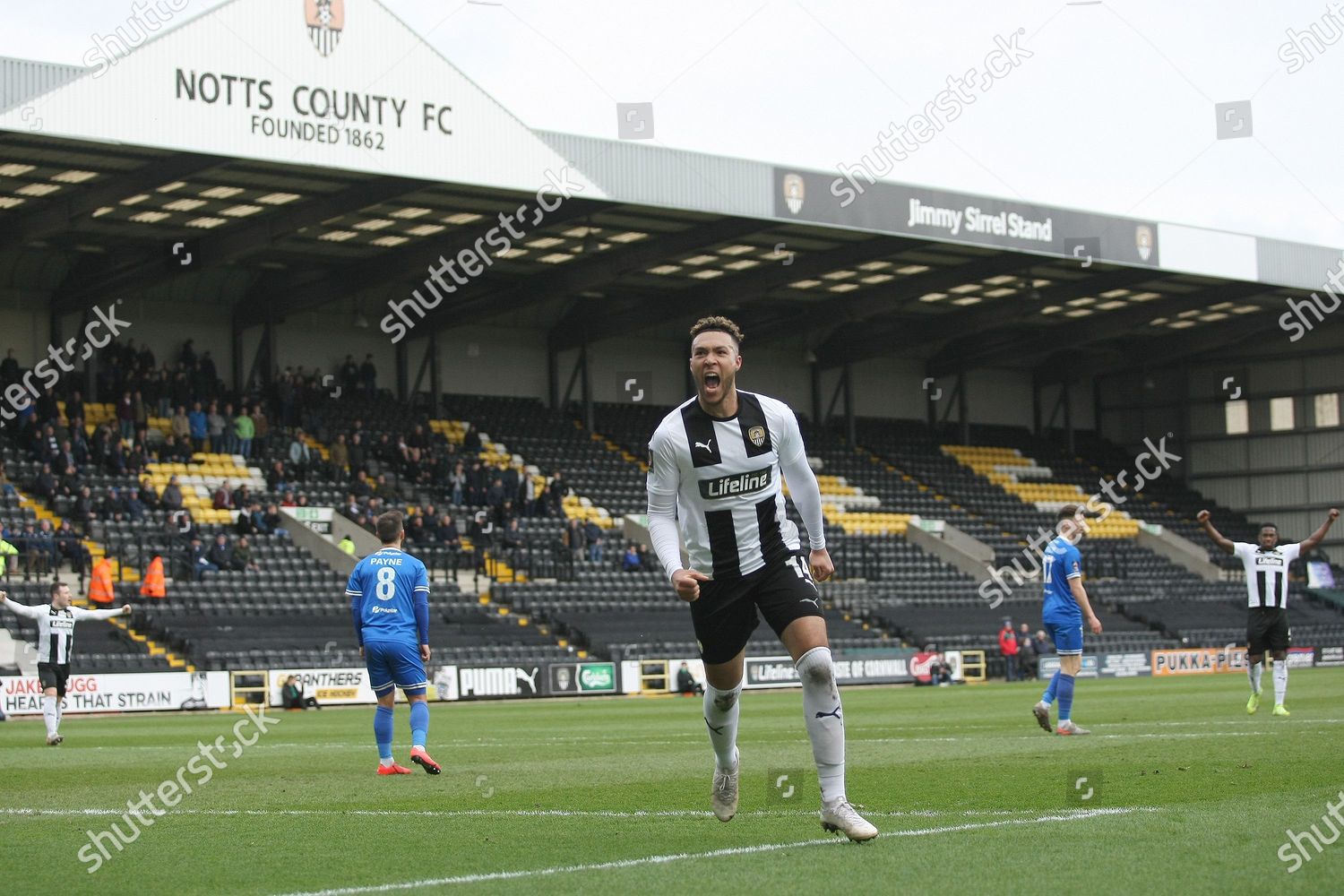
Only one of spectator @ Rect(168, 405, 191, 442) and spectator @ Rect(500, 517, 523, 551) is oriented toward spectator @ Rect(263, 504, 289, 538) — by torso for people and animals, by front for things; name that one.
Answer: spectator @ Rect(168, 405, 191, 442)

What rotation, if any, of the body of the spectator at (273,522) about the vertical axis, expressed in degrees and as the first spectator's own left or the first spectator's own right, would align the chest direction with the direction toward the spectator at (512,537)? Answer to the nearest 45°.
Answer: approximately 90° to the first spectator's own left

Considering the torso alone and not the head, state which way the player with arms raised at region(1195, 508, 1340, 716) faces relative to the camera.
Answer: toward the camera

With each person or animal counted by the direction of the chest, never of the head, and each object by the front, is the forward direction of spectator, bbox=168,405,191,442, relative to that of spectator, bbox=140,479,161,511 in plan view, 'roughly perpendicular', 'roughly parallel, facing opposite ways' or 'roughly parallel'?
roughly parallel

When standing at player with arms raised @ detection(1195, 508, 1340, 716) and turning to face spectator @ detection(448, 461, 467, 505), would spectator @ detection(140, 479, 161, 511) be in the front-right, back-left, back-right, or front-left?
front-left

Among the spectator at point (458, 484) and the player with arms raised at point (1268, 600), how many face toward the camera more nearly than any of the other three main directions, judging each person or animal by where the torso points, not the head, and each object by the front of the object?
2

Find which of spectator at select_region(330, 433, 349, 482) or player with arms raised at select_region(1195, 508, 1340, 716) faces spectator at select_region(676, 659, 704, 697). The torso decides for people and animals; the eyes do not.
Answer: spectator at select_region(330, 433, 349, 482)

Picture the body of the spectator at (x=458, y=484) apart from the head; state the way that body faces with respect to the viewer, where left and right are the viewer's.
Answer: facing the viewer

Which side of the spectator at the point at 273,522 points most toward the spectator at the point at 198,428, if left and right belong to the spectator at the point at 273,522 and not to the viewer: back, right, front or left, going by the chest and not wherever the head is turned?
back

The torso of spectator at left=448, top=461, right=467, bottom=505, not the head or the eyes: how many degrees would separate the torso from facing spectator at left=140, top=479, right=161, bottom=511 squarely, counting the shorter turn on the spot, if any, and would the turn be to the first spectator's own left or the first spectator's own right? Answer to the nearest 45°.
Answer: approximately 45° to the first spectator's own right

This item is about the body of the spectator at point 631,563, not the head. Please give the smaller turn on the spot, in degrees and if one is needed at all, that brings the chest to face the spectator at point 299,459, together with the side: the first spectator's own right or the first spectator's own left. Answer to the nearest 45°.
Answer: approximately 135° to the first spectator's own right

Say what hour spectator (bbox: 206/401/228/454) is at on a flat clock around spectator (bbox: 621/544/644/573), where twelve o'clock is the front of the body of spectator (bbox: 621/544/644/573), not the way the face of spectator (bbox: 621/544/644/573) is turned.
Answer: spectator (bbox: 206/401/228/454) is roughly at 4 o'clock from spectator (bbox: 621/544/644/573).

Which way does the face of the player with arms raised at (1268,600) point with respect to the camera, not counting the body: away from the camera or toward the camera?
toward the camera

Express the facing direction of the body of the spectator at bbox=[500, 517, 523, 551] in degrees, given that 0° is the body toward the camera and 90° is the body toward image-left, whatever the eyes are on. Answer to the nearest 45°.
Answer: approximately 315°

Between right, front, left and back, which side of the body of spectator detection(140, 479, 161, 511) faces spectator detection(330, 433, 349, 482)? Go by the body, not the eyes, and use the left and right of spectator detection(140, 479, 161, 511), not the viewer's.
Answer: left

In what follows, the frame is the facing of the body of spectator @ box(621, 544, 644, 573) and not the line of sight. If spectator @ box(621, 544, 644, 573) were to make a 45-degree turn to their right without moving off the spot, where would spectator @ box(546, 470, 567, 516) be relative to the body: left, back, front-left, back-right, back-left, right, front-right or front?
back-right
